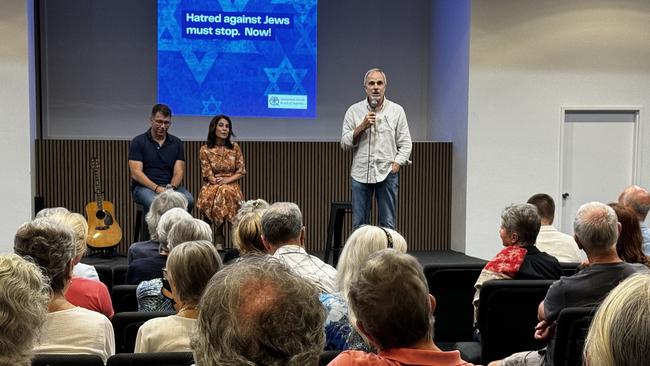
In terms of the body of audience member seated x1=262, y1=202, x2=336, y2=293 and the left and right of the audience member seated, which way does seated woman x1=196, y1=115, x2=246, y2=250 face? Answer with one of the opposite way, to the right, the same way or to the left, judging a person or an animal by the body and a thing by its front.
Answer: the opposite way

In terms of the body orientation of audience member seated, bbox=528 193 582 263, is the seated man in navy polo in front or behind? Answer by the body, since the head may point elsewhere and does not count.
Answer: in front

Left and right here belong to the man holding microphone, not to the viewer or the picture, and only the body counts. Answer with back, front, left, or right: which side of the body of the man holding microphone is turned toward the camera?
front

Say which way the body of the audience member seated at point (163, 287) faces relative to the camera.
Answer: away from the camera

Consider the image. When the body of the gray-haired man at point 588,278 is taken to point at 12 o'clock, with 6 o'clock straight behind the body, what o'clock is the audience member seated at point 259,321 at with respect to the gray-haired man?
The audience member seated is roughly at 8 o'clock from the gray-haired man.

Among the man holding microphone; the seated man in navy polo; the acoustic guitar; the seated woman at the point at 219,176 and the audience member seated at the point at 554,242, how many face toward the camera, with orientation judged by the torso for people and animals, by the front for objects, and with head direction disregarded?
4

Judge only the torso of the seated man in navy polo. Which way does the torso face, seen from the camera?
toward the camera

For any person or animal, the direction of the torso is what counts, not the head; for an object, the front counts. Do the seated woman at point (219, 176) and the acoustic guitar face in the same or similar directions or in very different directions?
same or similar directions

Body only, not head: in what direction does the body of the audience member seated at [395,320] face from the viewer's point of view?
away from the camera

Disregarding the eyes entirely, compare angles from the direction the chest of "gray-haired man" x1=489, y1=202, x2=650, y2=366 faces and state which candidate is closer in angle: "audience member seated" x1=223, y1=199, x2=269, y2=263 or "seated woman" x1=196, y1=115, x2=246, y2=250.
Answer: the seated woman

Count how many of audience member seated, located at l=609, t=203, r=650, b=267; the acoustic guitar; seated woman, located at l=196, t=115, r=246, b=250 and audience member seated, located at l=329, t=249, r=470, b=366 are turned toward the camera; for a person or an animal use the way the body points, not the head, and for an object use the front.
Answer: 2

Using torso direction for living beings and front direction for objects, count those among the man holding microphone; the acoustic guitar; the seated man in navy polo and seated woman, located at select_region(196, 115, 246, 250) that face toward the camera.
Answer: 4

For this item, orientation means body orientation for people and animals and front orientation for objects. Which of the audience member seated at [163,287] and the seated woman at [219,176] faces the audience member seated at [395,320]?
the seated woman

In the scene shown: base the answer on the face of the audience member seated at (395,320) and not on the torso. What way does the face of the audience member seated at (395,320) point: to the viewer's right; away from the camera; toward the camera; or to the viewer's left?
away from the camera

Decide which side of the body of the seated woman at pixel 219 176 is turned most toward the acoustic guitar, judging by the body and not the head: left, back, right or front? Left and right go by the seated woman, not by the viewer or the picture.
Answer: right

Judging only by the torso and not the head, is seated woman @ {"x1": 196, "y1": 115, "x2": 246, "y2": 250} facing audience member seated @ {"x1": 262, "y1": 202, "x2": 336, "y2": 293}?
yes

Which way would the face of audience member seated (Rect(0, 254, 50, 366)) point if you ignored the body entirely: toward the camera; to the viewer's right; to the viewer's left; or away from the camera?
away from the camera

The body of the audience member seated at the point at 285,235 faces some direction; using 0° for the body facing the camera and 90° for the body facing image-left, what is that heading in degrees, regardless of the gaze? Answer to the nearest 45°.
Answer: approximately 180°

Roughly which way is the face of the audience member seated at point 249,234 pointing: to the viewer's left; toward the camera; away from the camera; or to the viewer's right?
away from the camera

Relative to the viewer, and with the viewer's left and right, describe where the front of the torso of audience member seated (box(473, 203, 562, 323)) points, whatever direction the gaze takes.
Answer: facing away from the viewer and to the left of the viewer

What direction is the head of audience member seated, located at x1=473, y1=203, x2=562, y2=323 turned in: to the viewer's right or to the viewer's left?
to the viewer's left

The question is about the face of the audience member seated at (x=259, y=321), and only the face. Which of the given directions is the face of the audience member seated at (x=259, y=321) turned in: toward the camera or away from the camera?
away from the camera
